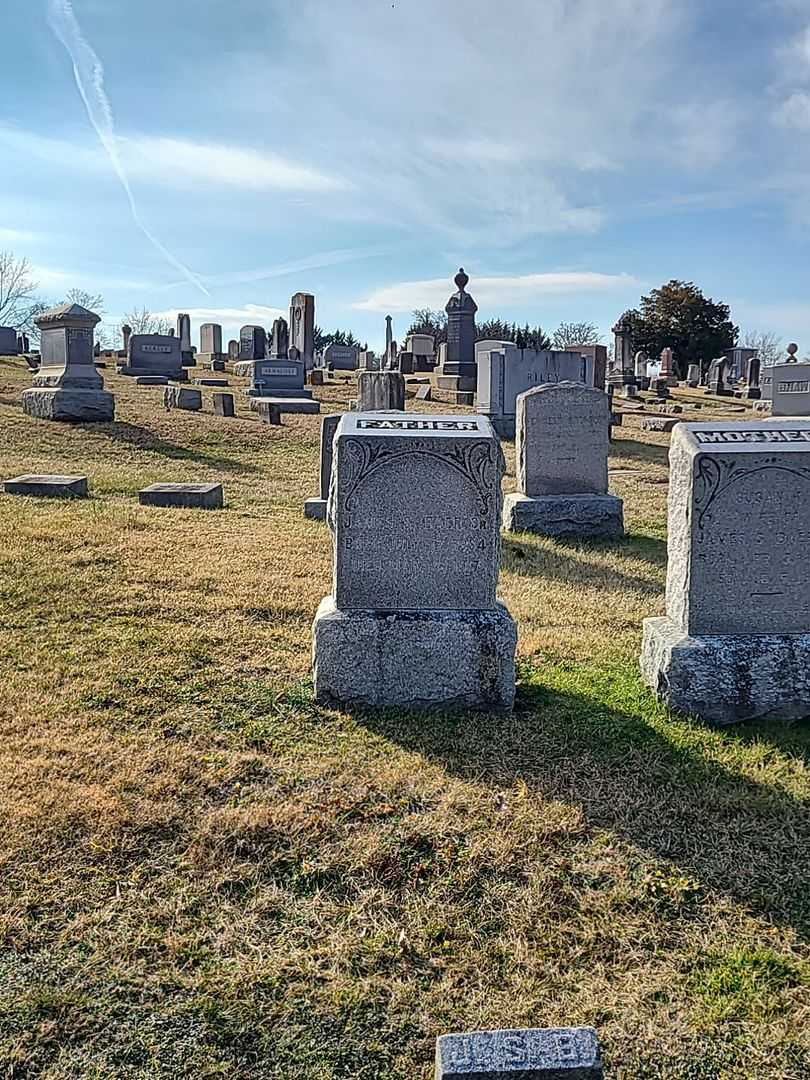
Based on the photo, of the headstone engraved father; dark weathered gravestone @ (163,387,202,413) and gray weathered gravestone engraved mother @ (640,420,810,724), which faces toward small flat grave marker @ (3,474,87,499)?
dark weathered gravestone @ (163,387,202,413)

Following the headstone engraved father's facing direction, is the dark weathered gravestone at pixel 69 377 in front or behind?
behind

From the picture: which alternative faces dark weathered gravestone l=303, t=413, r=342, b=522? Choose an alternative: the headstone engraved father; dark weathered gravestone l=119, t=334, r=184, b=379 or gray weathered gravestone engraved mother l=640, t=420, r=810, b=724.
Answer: dark weathered gravestone l=119, t=334, r=184, b=379

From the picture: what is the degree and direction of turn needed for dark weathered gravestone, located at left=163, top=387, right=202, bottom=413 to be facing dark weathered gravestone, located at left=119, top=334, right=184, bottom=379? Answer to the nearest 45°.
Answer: approximately 180°

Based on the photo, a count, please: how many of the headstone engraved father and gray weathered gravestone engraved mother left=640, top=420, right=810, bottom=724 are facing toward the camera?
2

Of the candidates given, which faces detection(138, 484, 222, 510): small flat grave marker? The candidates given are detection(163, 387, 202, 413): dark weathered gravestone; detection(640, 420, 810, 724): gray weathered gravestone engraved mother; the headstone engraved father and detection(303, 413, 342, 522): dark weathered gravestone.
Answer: detection(163, 387, 202, 413): dark weathered gravestone

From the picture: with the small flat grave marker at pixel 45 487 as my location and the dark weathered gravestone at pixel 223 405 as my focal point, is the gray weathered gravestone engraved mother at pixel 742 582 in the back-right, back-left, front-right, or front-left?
back-right

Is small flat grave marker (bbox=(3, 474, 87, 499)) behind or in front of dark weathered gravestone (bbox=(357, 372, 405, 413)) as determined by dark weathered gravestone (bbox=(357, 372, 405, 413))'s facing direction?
in front

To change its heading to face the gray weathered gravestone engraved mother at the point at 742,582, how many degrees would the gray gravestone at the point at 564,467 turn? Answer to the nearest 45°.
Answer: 0° — it already faces it

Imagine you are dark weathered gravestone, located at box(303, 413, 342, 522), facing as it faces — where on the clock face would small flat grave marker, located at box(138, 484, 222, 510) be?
The small flat grave marker is roughly at 3 o'clock from the dark weathered gravestone.

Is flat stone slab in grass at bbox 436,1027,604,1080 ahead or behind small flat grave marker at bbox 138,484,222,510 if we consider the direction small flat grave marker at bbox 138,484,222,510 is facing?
ahead
